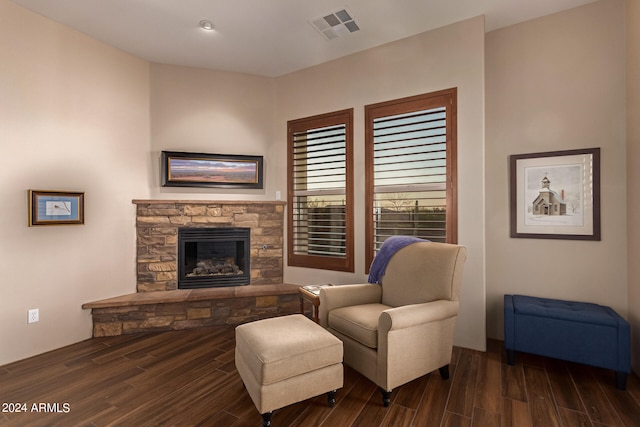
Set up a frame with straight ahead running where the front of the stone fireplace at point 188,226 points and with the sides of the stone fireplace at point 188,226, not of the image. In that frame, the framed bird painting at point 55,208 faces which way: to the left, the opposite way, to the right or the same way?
to the left

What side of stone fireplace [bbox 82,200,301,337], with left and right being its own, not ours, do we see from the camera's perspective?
front

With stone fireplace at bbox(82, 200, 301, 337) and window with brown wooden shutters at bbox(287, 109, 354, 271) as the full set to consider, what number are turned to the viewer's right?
0

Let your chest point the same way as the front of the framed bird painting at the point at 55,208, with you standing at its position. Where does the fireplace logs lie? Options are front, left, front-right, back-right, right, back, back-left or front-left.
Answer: front-left

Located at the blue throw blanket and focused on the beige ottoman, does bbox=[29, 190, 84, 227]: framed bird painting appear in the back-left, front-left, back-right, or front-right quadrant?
front-right

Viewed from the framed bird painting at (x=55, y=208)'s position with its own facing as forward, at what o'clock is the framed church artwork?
The framed church artwork is roughly at 12 o'clock from the framed bird painting.

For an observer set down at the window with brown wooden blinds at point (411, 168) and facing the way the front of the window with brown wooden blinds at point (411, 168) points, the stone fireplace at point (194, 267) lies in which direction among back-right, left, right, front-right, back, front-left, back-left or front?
front-right

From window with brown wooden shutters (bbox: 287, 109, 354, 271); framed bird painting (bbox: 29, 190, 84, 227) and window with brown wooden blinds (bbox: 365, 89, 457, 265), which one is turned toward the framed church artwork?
the framed bird painting

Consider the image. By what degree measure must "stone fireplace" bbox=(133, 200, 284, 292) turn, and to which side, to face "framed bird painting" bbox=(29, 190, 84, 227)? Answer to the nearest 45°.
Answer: approximately 90° to its right

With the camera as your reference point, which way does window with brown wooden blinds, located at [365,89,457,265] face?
facing the viewer and to the left of the viewer

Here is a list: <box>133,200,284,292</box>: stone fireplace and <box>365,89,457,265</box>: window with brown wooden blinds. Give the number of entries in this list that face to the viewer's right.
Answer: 0

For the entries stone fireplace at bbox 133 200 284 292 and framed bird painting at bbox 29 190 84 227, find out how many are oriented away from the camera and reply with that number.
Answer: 0
